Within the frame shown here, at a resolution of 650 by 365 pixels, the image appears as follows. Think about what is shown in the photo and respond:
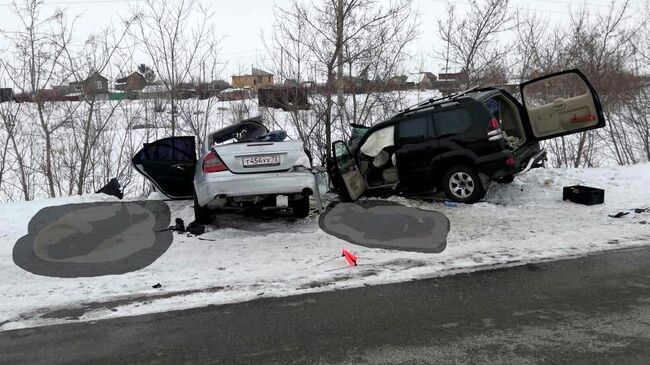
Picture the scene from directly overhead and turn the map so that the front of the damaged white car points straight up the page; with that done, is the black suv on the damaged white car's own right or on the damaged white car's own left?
on the damaged white car's own right

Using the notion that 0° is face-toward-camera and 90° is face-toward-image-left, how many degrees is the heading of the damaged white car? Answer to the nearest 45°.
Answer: approximately 180°

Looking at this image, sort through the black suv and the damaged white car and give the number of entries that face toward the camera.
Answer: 0

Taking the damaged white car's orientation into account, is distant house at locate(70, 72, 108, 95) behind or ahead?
ahead

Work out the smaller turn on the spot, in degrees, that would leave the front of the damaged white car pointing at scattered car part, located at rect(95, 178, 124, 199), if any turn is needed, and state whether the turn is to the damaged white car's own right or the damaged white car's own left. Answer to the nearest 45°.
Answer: approximately 45° to the damaged white car's own left

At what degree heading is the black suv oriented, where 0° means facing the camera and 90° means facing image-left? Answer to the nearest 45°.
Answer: approximately 135°

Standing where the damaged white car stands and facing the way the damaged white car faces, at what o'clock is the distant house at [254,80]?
The distant house is roughly at 12 o'clock from the damaged white car.

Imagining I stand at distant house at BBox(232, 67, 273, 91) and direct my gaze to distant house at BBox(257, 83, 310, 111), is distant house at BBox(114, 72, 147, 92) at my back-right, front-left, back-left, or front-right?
back-right
